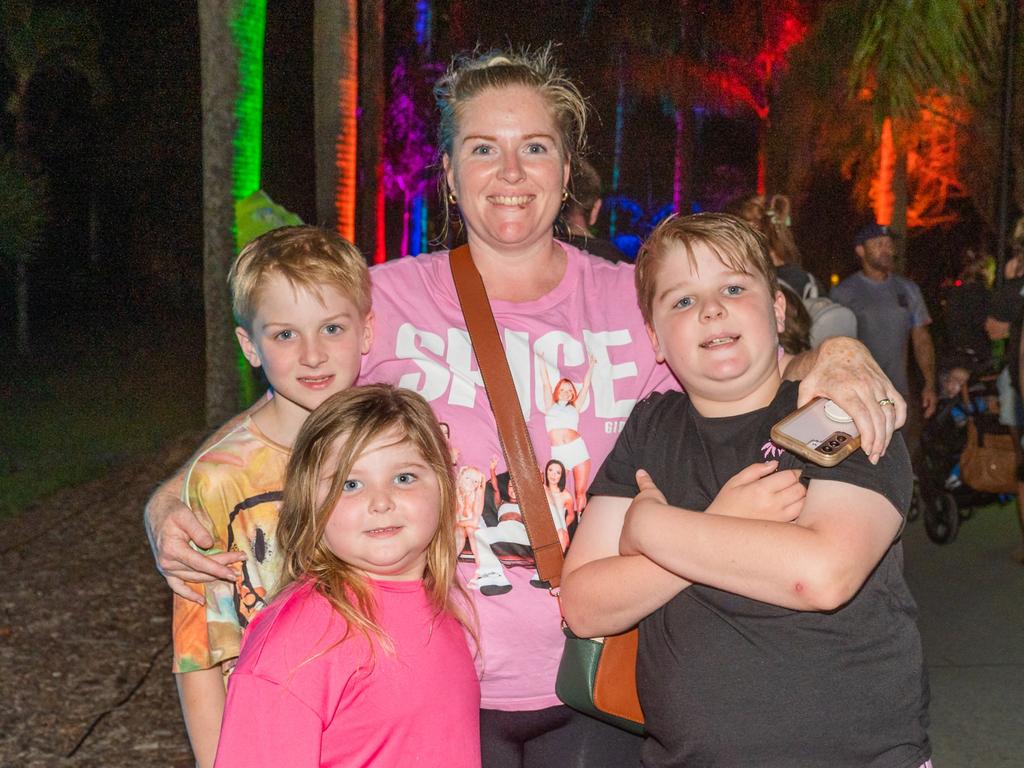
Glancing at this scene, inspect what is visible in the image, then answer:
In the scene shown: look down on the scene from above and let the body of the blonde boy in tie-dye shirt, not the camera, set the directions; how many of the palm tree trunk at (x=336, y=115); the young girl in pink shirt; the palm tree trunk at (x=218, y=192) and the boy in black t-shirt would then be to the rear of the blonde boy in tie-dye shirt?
2

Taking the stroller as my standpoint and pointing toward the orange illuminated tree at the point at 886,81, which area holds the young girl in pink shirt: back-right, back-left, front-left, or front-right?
back-left

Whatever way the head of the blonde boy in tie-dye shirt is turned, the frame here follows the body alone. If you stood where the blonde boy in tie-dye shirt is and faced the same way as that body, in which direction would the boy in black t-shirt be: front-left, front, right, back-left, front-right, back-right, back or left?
front-left

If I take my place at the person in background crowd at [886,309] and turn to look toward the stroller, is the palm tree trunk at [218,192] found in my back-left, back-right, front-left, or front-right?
back-right

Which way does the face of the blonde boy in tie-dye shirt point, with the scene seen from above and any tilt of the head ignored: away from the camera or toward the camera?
toward the camera

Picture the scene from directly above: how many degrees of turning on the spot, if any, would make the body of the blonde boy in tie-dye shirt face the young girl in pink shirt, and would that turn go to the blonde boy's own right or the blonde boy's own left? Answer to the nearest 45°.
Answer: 0° — they already face them

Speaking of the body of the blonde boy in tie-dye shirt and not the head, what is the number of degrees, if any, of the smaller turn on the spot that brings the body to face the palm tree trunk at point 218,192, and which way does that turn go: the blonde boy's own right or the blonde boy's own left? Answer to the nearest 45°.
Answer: approximately 180°

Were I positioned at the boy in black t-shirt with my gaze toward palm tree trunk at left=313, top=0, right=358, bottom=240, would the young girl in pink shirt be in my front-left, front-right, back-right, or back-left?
front-left

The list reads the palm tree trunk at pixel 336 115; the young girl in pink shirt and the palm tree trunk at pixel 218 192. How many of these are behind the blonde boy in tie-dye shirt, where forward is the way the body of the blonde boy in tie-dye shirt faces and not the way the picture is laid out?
2

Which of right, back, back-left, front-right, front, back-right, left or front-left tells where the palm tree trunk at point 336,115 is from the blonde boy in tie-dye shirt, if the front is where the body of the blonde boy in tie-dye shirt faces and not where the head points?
back

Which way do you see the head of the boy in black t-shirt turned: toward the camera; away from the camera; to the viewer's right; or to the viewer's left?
toward the camera

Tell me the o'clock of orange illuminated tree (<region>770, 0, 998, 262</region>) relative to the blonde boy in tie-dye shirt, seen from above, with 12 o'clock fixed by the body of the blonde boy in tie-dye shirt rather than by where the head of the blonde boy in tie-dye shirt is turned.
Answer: The orange illuminated tree is roughly at 7 o'clock from the blonde boy in tie-dye shirt.

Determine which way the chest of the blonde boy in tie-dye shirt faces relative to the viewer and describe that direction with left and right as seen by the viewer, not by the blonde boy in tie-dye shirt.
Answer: facing the viewer

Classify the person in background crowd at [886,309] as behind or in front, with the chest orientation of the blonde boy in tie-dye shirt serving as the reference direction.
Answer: behind

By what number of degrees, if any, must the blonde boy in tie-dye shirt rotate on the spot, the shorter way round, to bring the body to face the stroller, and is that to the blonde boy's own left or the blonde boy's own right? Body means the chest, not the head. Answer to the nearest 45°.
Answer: approximately 135° to the blonde boy's own left

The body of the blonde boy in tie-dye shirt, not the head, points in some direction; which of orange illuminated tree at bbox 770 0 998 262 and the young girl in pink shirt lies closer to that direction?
the young girl in pink shirt

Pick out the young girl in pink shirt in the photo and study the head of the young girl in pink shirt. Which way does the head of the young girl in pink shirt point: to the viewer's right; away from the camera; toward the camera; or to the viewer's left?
toward the camera
